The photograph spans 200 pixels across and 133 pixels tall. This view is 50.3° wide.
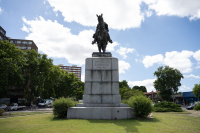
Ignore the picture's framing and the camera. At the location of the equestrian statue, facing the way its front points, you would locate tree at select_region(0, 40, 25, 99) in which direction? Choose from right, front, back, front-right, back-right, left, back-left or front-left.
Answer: back-right

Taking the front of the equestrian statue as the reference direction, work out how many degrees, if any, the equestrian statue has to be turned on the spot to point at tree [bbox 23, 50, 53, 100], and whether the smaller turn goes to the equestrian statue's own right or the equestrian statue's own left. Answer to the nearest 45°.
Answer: approximately 135° to the equestrian statue's own right

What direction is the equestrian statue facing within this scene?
toward the camera
